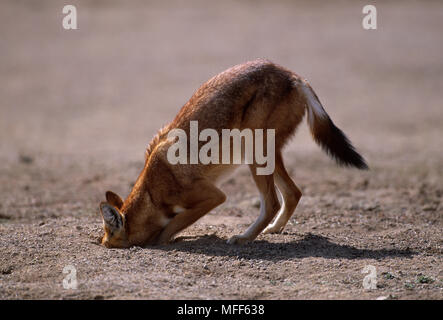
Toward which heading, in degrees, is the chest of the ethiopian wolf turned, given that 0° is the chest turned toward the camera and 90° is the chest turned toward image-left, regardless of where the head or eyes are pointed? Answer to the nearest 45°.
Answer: approximately 90°
